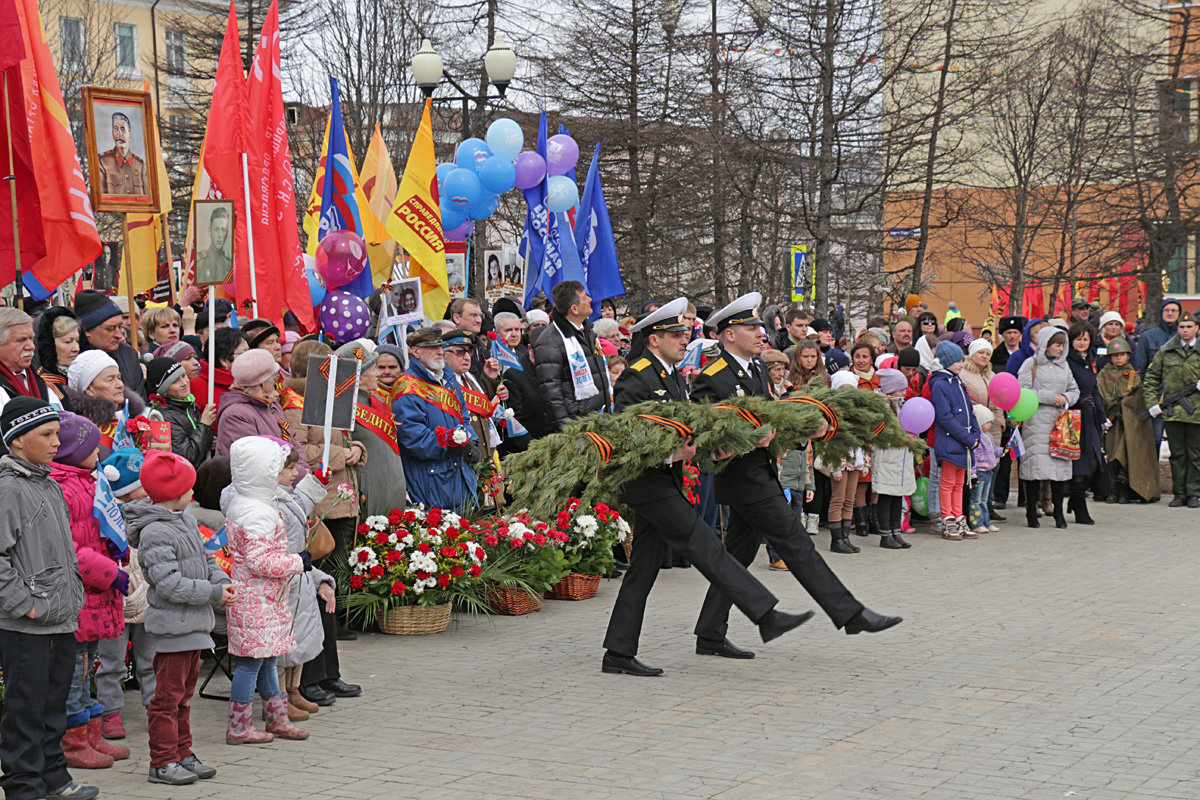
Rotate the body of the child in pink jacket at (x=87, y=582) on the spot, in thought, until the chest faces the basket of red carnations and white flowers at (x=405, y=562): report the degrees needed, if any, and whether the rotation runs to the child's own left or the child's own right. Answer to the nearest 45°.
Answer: approximately 45° to the child's own left

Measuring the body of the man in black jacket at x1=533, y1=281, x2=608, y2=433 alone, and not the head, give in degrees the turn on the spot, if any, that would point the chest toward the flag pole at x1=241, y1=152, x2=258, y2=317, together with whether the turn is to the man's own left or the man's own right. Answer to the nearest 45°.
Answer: approximately 135° to the man's own right

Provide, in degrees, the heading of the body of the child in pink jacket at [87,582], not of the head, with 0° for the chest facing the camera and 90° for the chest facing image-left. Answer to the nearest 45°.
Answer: approximately 270°

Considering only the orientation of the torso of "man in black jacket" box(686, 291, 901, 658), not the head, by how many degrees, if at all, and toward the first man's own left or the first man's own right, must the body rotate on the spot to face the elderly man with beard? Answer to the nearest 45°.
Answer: approximately 135° to the first man's own left

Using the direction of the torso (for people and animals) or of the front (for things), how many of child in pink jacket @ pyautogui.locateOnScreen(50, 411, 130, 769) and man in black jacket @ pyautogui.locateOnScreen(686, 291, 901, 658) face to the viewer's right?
2

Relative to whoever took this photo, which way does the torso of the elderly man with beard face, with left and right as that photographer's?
facing the viewer and to the right of the viewer

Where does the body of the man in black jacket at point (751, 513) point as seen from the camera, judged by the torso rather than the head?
to the viewer's right

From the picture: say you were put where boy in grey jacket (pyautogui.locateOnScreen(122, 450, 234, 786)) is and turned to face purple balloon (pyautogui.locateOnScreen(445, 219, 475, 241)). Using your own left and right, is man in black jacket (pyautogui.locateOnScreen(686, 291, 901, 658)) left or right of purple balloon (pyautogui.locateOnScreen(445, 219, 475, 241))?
right

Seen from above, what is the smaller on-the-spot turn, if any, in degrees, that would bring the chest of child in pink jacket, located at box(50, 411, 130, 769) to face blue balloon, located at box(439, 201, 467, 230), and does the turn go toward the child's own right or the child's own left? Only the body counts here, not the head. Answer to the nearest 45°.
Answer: approximately 45° to the child's own left
